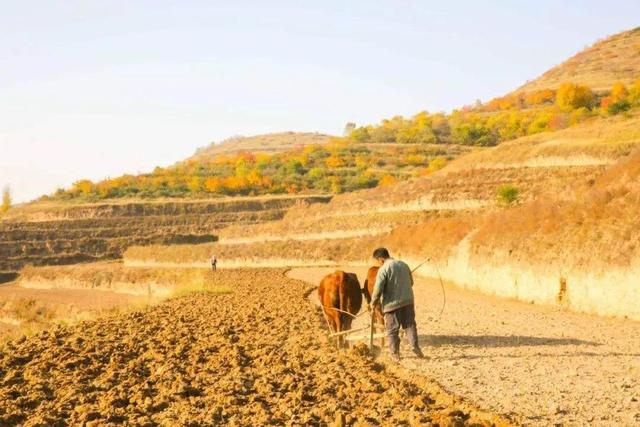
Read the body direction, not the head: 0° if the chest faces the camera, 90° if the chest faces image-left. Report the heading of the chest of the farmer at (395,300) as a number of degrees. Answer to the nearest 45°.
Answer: approximately 135°

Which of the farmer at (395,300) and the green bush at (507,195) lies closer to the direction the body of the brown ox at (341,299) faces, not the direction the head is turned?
the green bush

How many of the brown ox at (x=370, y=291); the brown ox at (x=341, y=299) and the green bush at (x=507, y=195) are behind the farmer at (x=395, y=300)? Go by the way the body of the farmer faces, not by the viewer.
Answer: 0

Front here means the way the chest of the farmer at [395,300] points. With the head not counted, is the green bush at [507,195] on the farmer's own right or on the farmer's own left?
on the farmer's own right

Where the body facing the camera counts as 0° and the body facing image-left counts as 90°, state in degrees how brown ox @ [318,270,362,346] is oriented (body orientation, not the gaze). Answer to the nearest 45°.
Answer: approximately 180°

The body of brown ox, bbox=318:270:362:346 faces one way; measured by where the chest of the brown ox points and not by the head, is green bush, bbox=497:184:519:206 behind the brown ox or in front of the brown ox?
in front

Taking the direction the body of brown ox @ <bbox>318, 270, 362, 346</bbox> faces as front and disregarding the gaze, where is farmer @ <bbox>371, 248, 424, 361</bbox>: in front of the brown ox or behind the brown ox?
behind

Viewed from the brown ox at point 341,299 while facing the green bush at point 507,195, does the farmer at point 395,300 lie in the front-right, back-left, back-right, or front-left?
back-right

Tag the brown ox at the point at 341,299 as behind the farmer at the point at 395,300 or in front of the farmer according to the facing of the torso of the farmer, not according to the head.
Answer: in front

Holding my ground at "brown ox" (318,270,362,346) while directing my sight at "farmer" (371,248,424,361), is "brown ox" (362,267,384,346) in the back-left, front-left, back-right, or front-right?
front-left

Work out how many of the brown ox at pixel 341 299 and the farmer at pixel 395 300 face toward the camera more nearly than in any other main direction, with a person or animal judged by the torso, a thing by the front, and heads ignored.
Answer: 0
